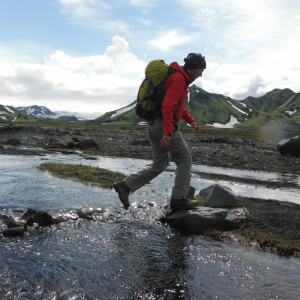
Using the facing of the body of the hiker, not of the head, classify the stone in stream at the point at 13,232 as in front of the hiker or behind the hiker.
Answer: behind

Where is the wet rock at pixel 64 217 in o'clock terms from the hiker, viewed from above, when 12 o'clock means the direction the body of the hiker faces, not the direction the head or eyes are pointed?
The wet rock is roughly at 6 o'clock from the hiker.

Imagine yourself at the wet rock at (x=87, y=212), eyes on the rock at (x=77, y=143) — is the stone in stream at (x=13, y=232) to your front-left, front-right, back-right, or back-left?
back-left

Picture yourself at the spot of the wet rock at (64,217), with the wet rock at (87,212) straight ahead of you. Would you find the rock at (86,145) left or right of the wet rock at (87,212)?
left

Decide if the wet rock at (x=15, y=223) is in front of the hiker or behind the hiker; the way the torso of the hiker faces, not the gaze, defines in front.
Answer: behind

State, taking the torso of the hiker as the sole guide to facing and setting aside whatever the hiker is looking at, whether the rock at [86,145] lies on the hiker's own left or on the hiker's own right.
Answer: on the hiker's own left

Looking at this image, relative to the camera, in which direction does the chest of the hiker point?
to the viewer's right

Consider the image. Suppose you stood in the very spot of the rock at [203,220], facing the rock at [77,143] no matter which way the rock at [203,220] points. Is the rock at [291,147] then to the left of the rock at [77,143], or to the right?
right

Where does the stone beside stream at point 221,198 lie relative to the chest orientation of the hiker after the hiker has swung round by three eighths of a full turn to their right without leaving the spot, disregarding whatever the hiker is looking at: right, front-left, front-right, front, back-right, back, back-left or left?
back

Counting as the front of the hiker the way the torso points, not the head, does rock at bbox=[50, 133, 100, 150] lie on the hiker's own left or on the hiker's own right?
on the hiker's own left
